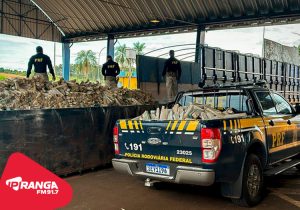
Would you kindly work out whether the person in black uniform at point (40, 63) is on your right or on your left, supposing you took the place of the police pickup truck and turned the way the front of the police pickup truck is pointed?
on your left

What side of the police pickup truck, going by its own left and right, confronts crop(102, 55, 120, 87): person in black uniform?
left

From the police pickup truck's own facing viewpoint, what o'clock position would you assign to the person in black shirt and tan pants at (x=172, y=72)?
The person in black shirt and tan pants is roughly at 10 o'clock from the police pickup truck.

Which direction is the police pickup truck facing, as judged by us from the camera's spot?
facing away from the viewer and to the right of the viewer

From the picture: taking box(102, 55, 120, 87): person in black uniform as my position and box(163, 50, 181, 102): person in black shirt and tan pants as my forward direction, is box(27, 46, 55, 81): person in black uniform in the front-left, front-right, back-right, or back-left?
back-right
